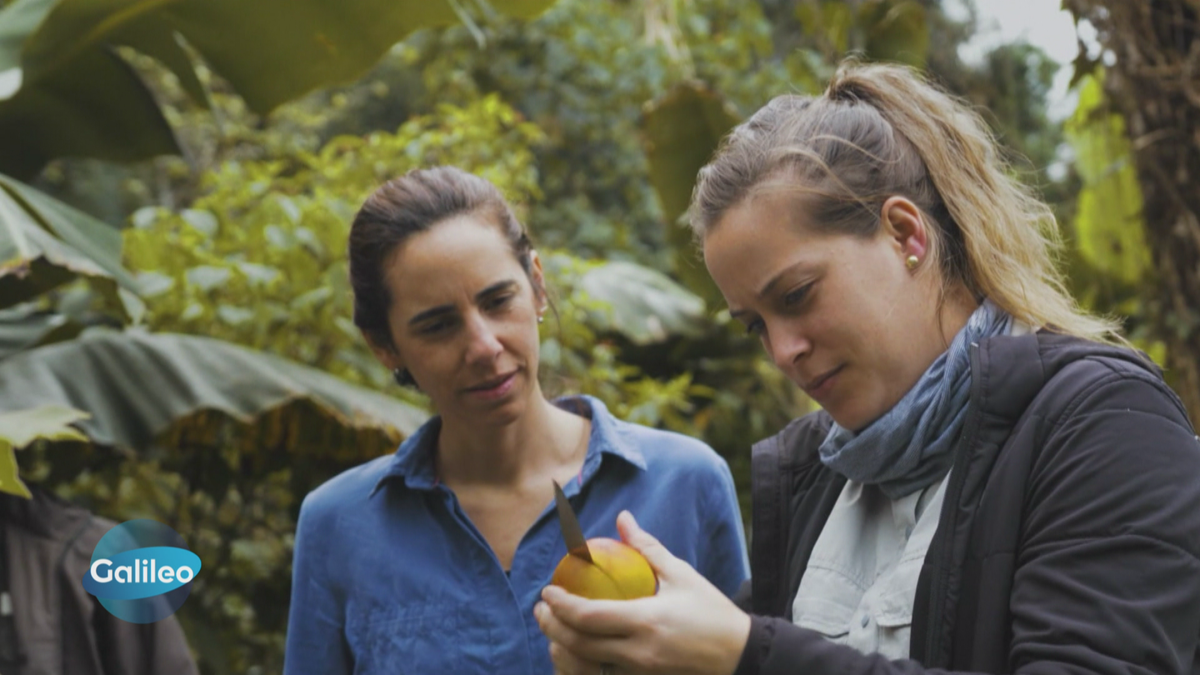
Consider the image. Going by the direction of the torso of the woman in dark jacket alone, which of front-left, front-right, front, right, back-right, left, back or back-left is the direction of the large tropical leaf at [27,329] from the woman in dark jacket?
right

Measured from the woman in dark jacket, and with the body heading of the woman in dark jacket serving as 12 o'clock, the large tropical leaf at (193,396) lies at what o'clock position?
The large tropical leaf is roughly at 3 o'clock from the woman in dark jacket.

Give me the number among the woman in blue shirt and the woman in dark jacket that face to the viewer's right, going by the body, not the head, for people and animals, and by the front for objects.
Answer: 0

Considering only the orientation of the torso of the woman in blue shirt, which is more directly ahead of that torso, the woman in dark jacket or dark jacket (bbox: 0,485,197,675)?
the woman in dark jacket

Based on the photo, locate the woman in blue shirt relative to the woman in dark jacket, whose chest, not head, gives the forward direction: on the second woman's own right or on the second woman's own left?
on the second woman's own right

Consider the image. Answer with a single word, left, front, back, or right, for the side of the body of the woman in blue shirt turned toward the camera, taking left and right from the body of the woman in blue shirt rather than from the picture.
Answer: front

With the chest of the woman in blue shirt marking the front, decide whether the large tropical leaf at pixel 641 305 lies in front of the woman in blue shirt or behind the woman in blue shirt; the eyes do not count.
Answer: behind

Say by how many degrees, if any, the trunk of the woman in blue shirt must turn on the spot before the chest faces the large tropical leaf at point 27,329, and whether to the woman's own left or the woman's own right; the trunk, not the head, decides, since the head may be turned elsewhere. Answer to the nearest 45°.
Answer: approximately 135° to the woman's own right

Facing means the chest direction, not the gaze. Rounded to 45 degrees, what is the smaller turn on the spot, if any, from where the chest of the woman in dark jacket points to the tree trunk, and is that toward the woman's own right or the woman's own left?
approximately 135° to the woman's own right

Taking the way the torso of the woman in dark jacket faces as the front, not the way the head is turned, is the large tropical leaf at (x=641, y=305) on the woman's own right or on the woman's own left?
on the woman's own right
